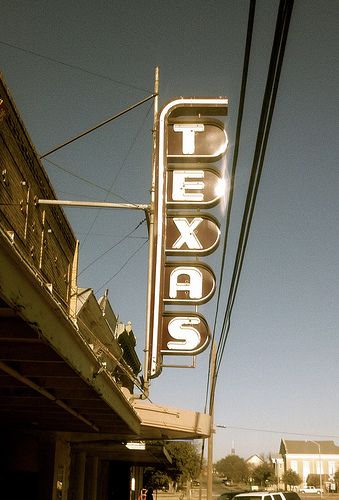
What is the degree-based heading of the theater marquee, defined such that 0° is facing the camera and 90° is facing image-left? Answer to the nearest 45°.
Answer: approximately 0°
